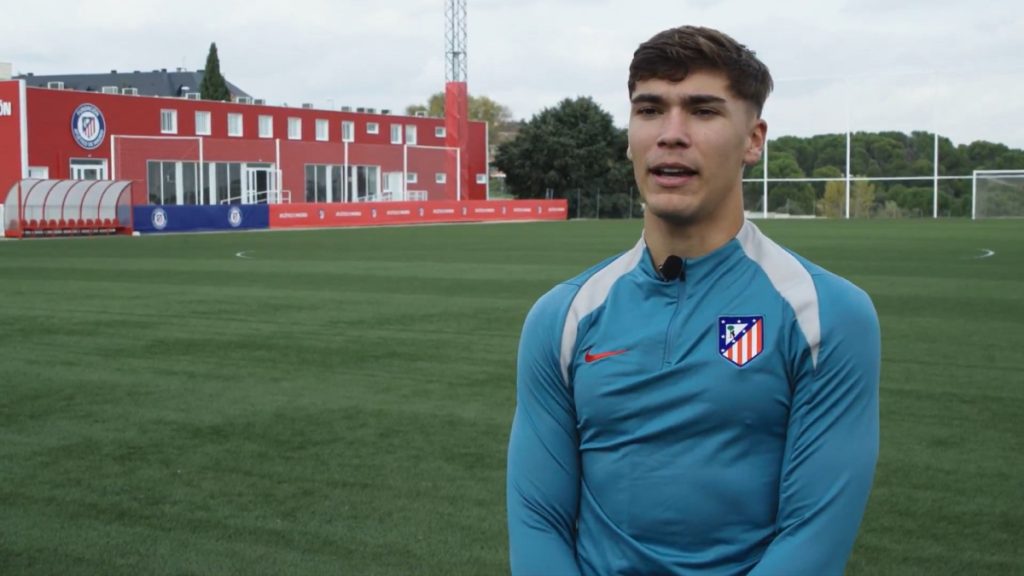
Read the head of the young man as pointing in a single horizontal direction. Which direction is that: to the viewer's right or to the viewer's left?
to the viewer's left

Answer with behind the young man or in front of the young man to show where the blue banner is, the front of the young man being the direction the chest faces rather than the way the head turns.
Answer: behind

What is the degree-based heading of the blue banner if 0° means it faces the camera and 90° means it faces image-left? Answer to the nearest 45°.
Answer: approximately 0°

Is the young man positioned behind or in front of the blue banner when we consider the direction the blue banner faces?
in front

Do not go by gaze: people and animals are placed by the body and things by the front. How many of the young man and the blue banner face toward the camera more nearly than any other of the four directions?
2
